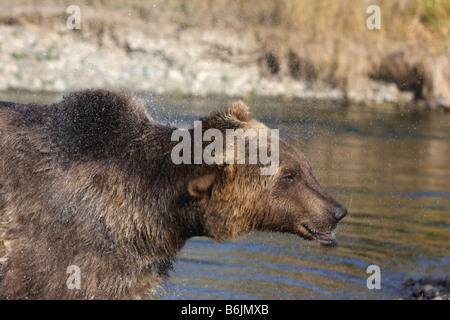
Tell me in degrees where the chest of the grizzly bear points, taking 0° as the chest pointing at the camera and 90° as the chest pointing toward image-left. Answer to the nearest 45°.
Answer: approximately 270°
